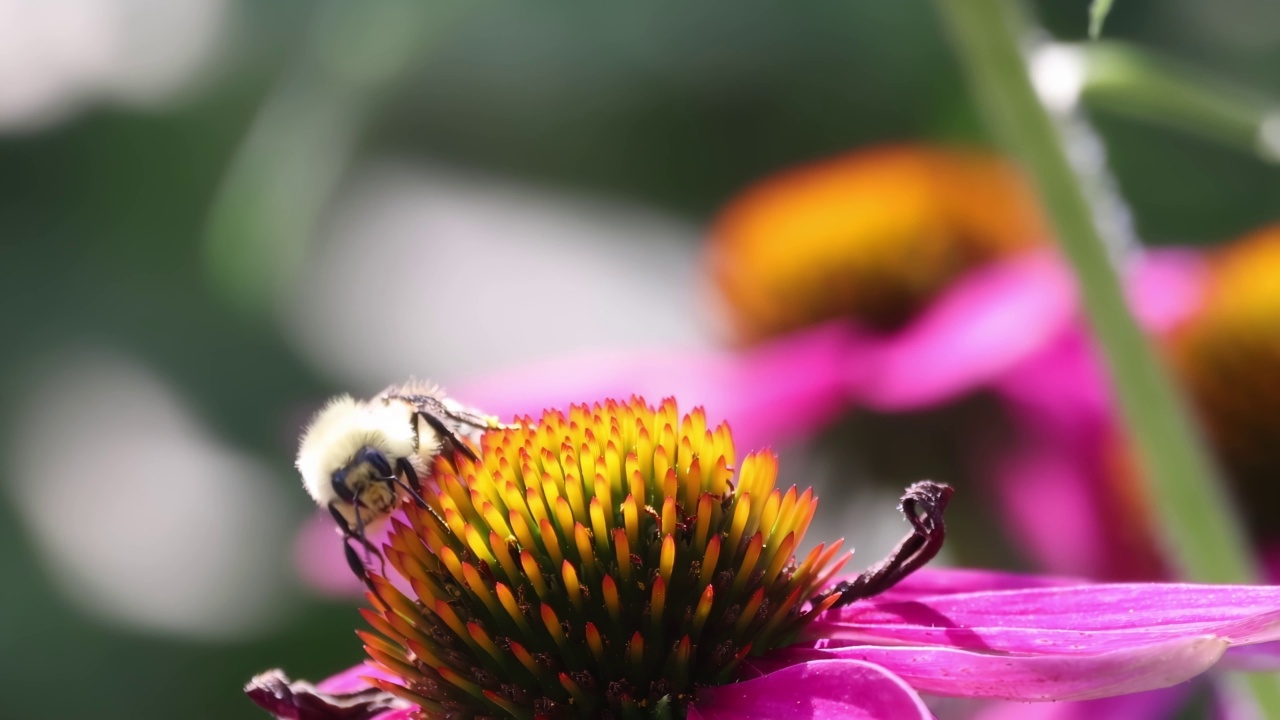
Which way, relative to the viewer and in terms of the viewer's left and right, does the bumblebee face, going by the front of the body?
facing the viewer and to the left of the viewer
